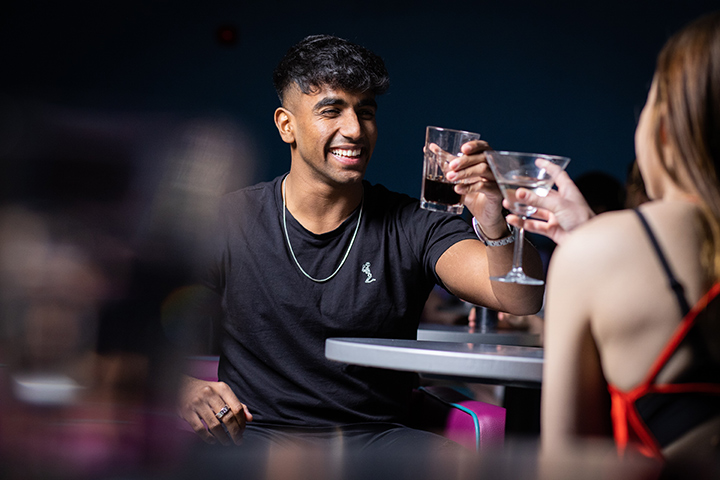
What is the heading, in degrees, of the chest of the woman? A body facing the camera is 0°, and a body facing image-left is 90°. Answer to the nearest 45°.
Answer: approximately 135°

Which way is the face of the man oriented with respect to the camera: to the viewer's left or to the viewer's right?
to the viewer's right

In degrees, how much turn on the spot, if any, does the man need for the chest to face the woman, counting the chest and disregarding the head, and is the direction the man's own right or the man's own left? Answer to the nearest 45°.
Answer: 0° — they already face them

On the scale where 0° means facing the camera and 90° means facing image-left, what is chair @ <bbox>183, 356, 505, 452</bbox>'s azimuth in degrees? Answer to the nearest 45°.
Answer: approximately 315°

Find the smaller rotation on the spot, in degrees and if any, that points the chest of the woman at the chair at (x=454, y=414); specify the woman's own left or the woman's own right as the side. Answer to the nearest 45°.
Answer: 0° — they already face it

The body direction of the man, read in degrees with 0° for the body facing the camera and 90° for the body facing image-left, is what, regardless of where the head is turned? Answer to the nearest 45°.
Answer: approximately 0°

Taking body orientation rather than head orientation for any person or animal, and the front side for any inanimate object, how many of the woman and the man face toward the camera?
1

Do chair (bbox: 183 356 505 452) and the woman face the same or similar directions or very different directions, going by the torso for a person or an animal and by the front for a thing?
very different directions
